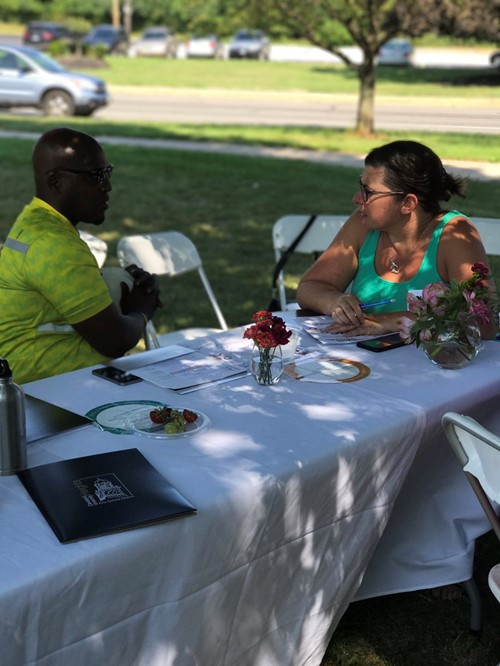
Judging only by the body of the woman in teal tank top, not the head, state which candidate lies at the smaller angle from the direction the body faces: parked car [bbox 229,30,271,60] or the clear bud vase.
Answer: the clear bud vase

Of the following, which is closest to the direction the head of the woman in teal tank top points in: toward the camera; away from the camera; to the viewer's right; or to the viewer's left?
to the viewer's left

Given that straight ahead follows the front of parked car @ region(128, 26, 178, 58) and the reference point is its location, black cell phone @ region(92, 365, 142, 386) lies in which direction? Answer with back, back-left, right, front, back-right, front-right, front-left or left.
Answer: front-left

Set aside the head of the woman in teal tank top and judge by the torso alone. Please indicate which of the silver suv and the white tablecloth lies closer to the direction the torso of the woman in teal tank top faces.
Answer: the white tablecloth

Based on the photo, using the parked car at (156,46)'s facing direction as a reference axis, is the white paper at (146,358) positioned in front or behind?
in front

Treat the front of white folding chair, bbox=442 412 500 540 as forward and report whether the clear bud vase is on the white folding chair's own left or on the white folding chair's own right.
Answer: on the white folding chair's own left

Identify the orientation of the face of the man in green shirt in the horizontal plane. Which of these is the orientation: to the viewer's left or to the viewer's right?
to the viewer's right

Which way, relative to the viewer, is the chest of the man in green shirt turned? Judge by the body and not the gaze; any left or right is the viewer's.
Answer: facing to the right of the viewer

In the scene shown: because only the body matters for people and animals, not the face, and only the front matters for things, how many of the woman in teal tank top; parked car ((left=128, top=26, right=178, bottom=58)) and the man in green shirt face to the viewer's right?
1

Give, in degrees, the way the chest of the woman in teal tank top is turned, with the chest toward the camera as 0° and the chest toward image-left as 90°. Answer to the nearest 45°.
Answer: approximately 45°

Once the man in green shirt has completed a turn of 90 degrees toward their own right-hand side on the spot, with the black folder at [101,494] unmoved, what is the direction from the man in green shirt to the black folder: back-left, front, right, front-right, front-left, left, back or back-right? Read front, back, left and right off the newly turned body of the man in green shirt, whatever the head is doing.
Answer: front

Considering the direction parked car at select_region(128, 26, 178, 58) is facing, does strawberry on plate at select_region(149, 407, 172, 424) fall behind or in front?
in front

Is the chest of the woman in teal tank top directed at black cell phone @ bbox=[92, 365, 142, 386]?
yes
